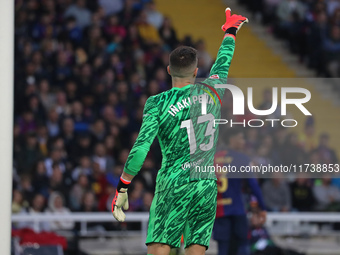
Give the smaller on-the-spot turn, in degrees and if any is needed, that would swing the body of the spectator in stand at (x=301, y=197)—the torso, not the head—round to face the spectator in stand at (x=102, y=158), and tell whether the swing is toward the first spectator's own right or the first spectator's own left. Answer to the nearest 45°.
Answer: approximately 90° to the first spectator's own right

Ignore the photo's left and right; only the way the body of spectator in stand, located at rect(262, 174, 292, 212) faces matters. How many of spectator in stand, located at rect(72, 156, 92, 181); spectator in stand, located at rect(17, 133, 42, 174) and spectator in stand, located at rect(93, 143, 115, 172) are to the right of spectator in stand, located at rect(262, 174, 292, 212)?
3

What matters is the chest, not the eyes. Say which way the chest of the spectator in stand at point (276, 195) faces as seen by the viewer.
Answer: toward the camera

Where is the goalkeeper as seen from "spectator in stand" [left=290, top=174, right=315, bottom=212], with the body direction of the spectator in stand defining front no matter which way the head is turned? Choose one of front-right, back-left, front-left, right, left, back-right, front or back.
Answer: front

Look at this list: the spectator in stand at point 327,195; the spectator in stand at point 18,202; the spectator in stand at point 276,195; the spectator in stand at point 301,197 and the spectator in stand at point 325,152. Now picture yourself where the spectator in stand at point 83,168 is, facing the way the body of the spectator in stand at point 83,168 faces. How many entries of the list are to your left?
4

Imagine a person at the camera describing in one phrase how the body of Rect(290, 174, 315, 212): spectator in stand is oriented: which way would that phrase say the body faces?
toward the camera

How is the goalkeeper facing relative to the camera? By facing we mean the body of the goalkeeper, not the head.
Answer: away from the camera

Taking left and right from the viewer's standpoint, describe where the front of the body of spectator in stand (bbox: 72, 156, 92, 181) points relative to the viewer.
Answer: facing the viewer

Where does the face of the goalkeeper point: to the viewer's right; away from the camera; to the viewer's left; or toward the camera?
away from the camera

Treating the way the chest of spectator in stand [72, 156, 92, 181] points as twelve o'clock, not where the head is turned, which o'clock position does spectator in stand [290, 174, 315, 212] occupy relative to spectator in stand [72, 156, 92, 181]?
spectator in stand [290, 174, 315, 212] is roughly at 9 o'clock from spectator in stand [72, 156, 92, 181].

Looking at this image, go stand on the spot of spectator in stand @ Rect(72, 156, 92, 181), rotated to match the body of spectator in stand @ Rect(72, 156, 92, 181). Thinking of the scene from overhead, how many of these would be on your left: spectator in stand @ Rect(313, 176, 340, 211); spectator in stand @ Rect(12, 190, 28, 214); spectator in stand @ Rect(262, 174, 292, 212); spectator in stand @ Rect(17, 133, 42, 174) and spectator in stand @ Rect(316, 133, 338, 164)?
3

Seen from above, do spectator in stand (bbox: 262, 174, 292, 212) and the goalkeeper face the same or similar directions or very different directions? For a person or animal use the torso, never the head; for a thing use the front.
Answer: very different directions

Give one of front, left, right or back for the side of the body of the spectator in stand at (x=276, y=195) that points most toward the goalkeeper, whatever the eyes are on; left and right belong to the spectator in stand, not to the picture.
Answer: front
